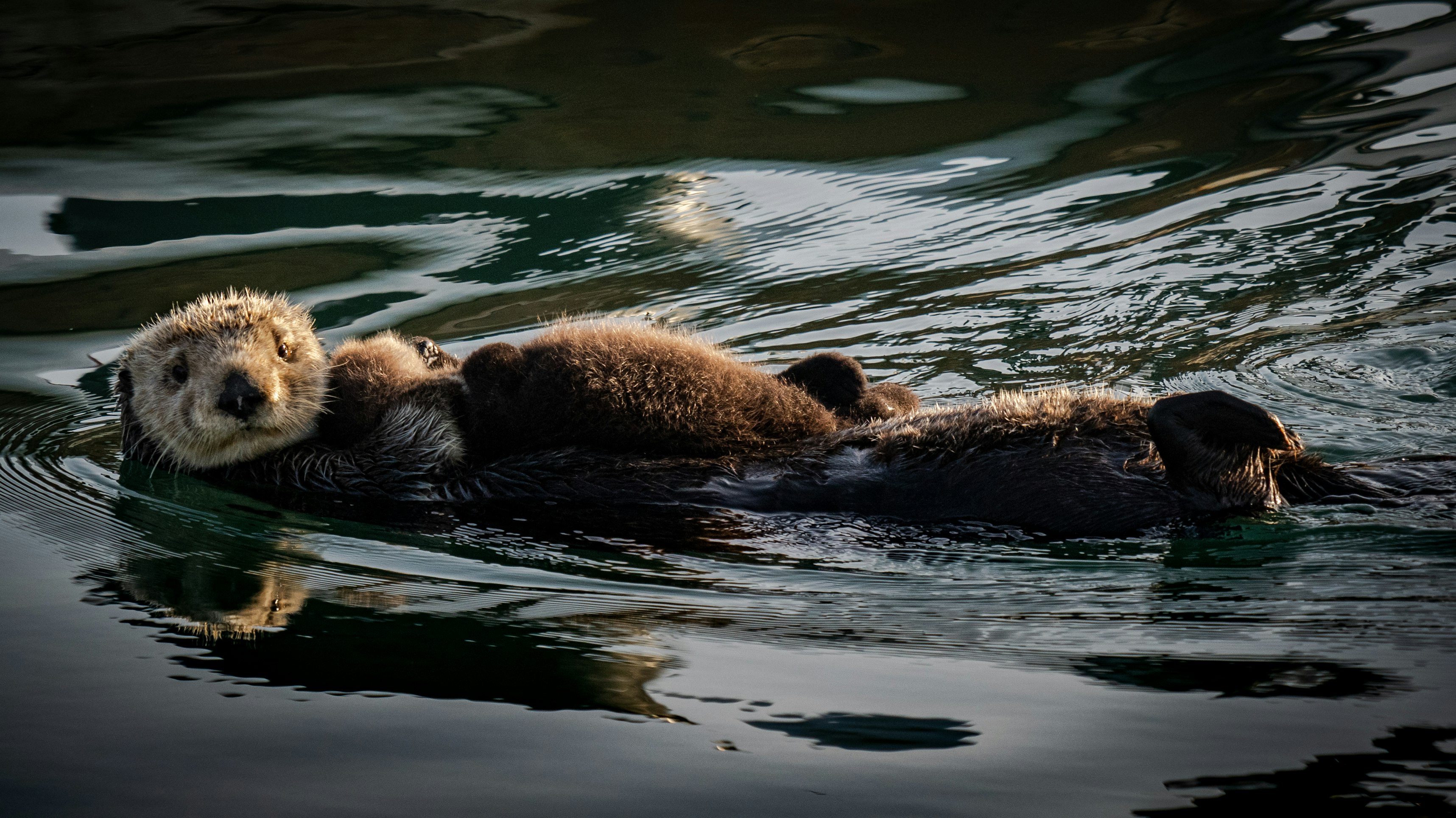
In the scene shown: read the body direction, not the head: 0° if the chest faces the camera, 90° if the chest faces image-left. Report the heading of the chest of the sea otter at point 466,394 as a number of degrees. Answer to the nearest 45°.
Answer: approximately 90°
